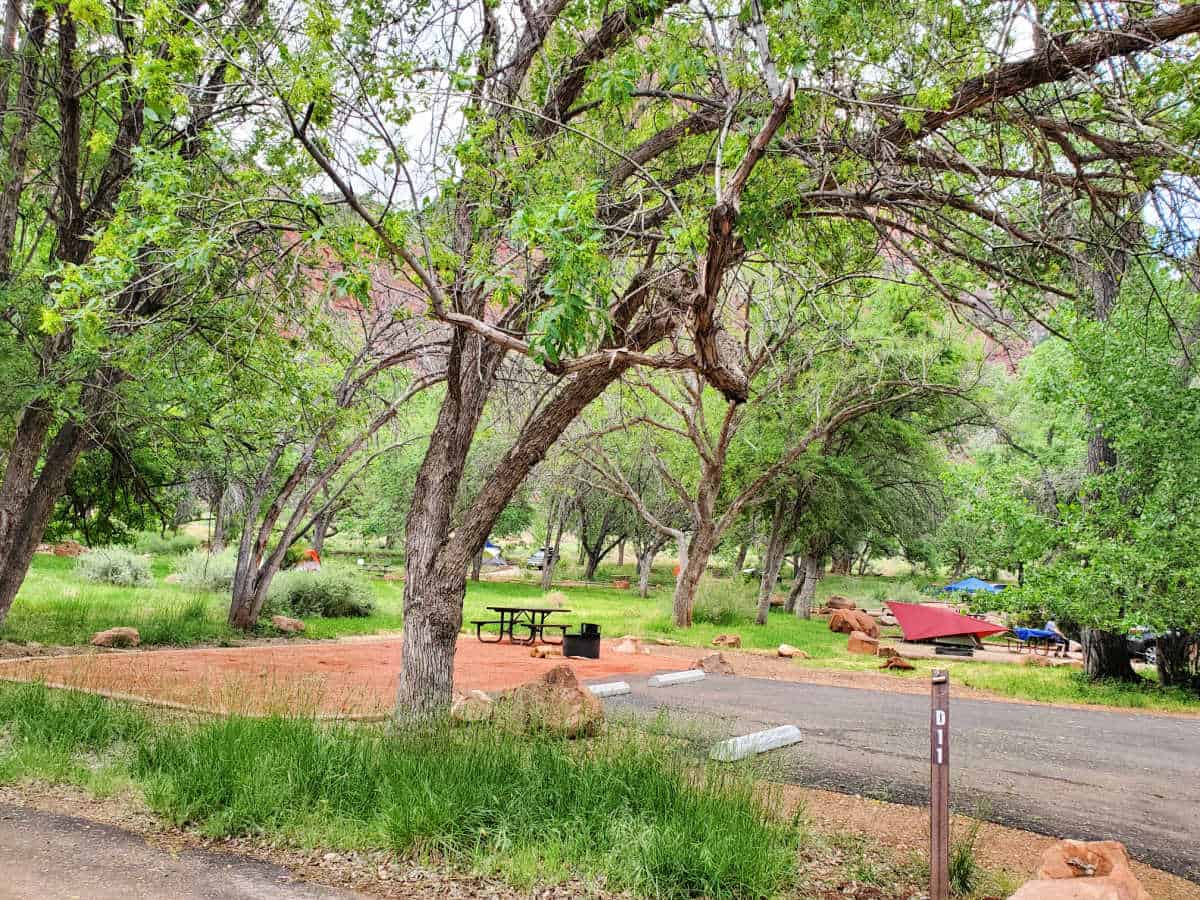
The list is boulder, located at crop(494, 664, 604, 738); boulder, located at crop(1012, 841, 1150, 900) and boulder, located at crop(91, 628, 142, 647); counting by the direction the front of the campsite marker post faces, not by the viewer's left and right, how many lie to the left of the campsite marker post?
1

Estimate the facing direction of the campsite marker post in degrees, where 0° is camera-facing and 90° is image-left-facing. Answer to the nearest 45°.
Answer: approximately 0°

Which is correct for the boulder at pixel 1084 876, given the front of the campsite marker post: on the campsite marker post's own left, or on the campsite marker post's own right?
on the campsite marker post's own left

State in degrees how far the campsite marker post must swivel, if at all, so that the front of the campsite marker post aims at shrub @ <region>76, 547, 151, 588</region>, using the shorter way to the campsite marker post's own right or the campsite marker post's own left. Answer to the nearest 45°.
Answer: approximately 135° to the campsite marker post's own right

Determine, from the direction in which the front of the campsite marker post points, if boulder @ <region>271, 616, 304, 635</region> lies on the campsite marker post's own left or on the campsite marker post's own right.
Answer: on the campsite marker post's own right

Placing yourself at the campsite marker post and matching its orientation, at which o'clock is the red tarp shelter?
The red tarp shelter is roughly at 6 o'clock from the campsite marker post.

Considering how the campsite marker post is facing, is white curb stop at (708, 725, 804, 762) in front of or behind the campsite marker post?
behind

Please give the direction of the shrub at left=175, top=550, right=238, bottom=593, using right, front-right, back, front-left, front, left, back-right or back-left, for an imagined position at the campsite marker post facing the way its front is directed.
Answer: back-right

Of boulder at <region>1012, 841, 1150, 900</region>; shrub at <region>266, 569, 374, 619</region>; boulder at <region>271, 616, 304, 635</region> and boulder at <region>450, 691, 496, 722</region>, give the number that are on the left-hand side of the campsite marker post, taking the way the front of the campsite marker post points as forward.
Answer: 1

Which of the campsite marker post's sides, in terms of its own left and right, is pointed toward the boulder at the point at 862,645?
back
